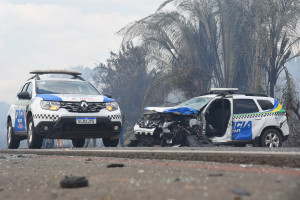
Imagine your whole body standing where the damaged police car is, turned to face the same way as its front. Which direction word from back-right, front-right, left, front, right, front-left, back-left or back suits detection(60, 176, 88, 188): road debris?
front-left

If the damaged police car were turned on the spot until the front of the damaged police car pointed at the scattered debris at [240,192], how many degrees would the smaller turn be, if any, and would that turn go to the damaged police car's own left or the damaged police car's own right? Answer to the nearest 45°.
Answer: approximately 45° to the damaged police car's own left

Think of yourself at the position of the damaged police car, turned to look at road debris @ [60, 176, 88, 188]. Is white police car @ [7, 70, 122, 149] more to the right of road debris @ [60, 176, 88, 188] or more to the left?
right

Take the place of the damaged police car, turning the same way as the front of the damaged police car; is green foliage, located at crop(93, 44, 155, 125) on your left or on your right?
on your right

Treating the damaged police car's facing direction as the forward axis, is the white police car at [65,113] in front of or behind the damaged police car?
in front

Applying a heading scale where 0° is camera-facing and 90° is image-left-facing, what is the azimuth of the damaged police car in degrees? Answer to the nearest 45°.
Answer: approximately 45°

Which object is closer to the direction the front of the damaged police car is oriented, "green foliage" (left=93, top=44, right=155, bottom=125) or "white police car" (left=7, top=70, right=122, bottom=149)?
the white police car

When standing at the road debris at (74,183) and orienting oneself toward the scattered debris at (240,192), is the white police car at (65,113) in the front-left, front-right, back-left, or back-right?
back-left
